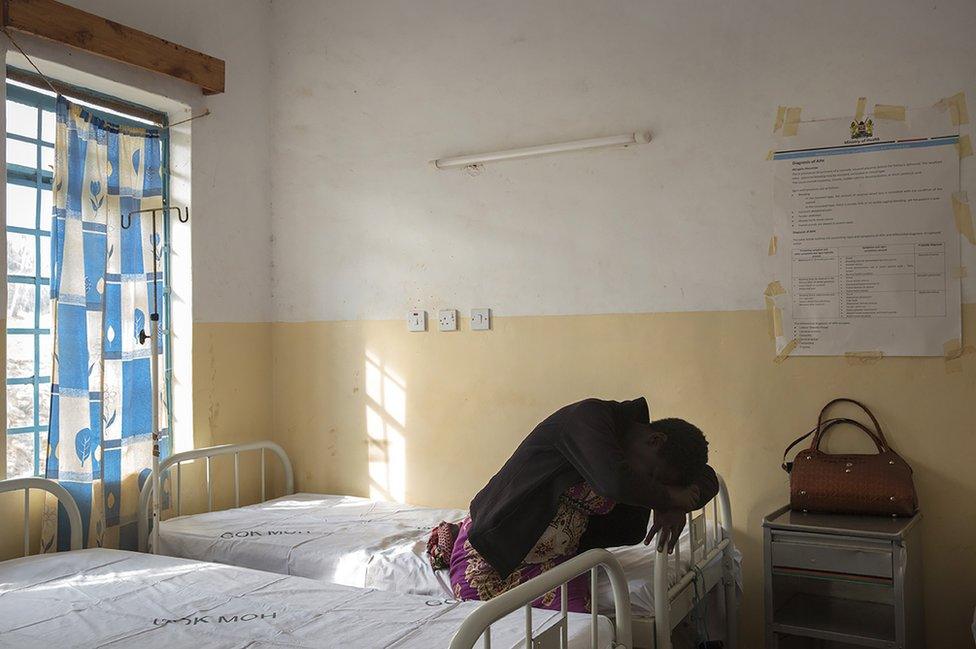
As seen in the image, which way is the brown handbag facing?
toward the camera

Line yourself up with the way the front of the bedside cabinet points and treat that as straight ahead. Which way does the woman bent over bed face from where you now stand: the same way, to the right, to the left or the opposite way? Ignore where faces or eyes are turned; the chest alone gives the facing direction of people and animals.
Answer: to the left

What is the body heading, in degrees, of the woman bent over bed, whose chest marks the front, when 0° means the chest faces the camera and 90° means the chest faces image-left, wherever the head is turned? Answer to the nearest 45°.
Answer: approximately 270°

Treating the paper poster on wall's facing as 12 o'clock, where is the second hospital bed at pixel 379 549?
The second hospital bed is roughly at 2 o'clock from the paper poster on wall.

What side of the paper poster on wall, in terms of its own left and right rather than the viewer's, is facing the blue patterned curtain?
right

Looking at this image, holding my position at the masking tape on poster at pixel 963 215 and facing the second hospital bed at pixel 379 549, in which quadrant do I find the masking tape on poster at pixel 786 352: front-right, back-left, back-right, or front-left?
front-right

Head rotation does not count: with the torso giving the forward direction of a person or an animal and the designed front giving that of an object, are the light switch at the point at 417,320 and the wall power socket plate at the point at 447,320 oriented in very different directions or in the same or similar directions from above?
same or similar directions

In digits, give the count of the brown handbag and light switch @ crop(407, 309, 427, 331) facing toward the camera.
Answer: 2

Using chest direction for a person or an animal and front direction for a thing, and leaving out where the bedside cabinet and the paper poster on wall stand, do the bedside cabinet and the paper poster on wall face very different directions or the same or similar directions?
same or similar directions

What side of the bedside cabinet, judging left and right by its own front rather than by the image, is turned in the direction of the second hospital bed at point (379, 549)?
right

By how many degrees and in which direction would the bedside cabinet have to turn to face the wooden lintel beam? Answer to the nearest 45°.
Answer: approximately 90° to its right

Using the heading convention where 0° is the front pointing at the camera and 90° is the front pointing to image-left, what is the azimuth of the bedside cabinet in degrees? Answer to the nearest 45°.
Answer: approximately 0°

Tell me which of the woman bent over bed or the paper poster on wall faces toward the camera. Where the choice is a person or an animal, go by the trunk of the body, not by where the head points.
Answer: the paper poster on wall
